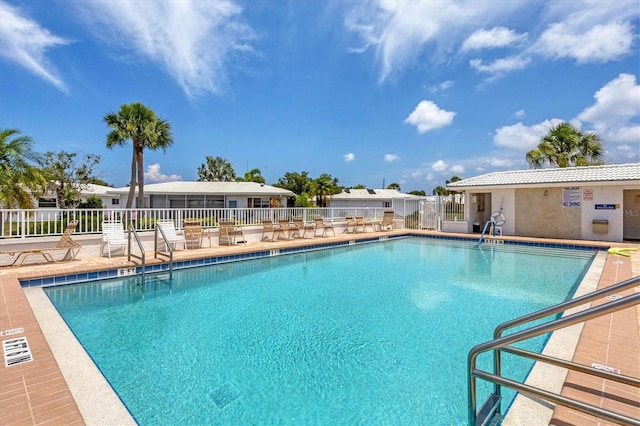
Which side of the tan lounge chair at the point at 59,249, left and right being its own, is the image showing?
left

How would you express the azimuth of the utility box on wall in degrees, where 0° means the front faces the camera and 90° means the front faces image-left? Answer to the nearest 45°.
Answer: approximately 0°

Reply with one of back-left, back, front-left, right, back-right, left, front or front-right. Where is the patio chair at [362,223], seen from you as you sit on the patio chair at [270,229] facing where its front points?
left

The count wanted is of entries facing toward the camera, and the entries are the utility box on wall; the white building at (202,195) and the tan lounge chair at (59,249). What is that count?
2

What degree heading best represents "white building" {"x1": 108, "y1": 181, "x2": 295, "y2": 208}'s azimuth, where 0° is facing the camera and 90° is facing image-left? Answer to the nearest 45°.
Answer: approximately 0°

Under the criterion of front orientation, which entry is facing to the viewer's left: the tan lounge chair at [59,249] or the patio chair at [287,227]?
the tan lounge chair

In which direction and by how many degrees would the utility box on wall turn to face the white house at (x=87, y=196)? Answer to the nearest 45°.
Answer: approximately 90° to its right

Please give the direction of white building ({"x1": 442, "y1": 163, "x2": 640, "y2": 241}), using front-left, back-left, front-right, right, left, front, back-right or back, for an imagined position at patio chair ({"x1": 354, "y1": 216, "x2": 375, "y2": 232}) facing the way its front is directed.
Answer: front-left
